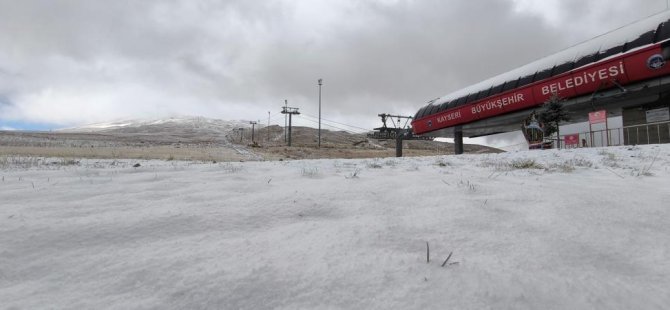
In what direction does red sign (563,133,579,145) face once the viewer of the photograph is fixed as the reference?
facing the viewer

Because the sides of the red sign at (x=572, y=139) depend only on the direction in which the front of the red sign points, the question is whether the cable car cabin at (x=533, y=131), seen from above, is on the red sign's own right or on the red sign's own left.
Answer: on the red sign's own right
